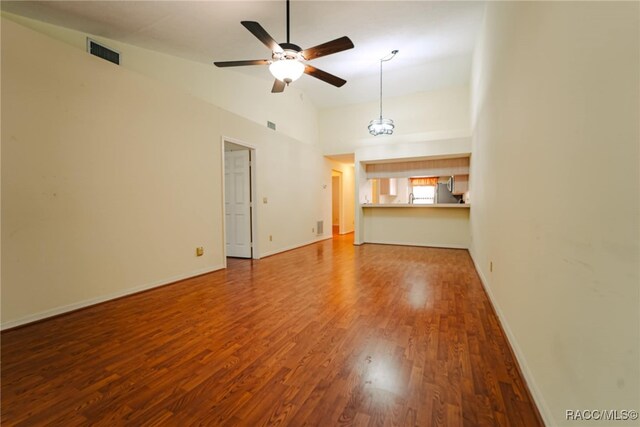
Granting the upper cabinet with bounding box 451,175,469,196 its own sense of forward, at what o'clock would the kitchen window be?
The kitchen window is roughly at 2 o'clock from the upper cabinet.
